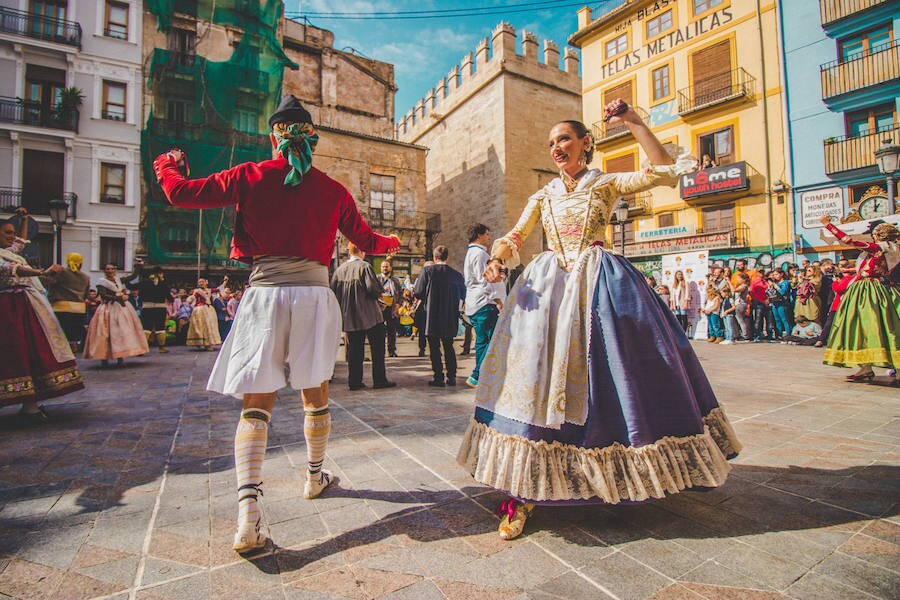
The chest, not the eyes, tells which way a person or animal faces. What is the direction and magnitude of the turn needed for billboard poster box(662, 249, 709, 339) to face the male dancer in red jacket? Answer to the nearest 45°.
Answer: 0° — it already faces them

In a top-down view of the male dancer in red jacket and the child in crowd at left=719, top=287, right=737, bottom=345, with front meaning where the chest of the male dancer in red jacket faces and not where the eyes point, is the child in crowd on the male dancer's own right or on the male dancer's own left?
on the male dancer's own right

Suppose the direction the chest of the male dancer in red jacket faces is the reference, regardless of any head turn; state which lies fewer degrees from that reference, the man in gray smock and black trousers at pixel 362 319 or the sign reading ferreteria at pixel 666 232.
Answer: the man in gray smock and black trousers

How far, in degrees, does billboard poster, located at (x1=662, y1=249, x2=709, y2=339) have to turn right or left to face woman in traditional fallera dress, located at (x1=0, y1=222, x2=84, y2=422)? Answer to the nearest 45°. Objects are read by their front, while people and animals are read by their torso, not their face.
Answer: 0° — it already faces them

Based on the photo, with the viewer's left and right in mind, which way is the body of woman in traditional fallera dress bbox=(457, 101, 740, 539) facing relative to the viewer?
facing the viewer and to the left of the viewer

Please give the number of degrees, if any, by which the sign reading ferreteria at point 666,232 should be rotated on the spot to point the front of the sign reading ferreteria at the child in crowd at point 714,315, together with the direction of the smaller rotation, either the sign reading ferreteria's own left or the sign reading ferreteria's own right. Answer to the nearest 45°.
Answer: approximately 45° to the sign reading ferreteria's own left

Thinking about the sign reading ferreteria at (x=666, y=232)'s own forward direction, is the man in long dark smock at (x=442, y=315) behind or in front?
in front

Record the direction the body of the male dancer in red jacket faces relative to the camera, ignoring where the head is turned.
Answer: away from the camera

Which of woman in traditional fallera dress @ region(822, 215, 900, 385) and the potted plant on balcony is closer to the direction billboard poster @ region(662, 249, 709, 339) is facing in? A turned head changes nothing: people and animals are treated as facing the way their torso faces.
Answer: the woman in traditional fallera dress

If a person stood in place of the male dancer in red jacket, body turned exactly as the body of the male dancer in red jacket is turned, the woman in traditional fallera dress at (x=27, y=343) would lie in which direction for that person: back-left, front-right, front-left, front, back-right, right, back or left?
front-left
